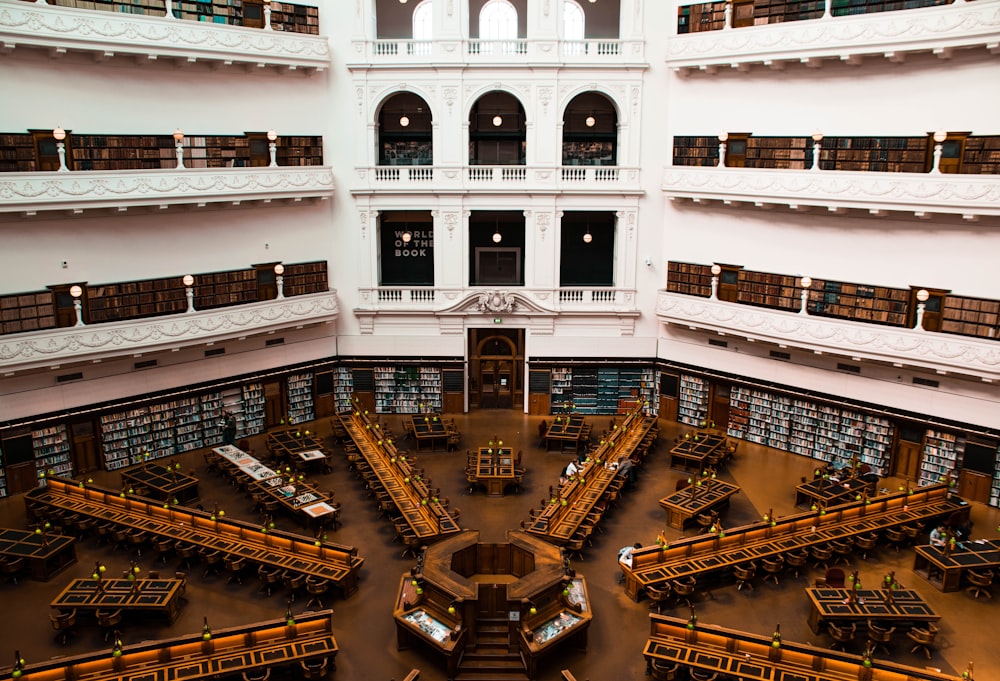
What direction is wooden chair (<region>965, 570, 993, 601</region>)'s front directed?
away from the camera

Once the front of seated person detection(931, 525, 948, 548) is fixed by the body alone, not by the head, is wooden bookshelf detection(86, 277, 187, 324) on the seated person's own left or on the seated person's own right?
on the seated person's own right

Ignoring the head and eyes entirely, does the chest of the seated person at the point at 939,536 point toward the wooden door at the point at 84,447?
no

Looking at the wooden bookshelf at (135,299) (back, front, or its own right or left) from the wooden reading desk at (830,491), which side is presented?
front

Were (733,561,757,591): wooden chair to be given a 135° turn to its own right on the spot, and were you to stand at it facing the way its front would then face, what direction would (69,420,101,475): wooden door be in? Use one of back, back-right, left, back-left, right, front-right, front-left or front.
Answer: back

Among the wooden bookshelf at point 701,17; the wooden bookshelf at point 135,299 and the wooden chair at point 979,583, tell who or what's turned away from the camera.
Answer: the wooden chair

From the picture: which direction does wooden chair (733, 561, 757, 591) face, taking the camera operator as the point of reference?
facing away from the viewer and to the left of the viewer

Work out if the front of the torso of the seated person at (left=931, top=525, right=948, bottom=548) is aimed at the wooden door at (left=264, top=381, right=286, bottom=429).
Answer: no

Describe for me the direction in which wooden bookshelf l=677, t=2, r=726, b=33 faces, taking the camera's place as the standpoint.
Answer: facing the viewer and to the left of the viewer

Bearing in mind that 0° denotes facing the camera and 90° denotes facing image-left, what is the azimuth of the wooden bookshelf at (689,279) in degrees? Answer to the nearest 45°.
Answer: approximately 45°

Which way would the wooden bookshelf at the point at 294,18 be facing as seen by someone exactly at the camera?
facing the viewer and to the right of the viewer

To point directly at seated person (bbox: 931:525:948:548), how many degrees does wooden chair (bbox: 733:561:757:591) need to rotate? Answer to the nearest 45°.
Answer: approximately 90° to its right

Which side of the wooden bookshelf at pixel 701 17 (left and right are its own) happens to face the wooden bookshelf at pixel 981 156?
left

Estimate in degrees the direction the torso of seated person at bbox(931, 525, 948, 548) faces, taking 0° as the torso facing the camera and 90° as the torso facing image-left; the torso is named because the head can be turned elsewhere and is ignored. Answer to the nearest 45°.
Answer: approximately 315°

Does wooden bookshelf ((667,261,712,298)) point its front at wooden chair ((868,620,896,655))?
no

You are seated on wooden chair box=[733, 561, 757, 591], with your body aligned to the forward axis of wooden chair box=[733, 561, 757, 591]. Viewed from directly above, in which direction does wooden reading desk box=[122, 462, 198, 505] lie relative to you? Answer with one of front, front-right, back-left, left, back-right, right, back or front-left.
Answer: front-left

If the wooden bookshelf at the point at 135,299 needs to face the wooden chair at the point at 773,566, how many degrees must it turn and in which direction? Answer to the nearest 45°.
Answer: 0° — it already faces it
